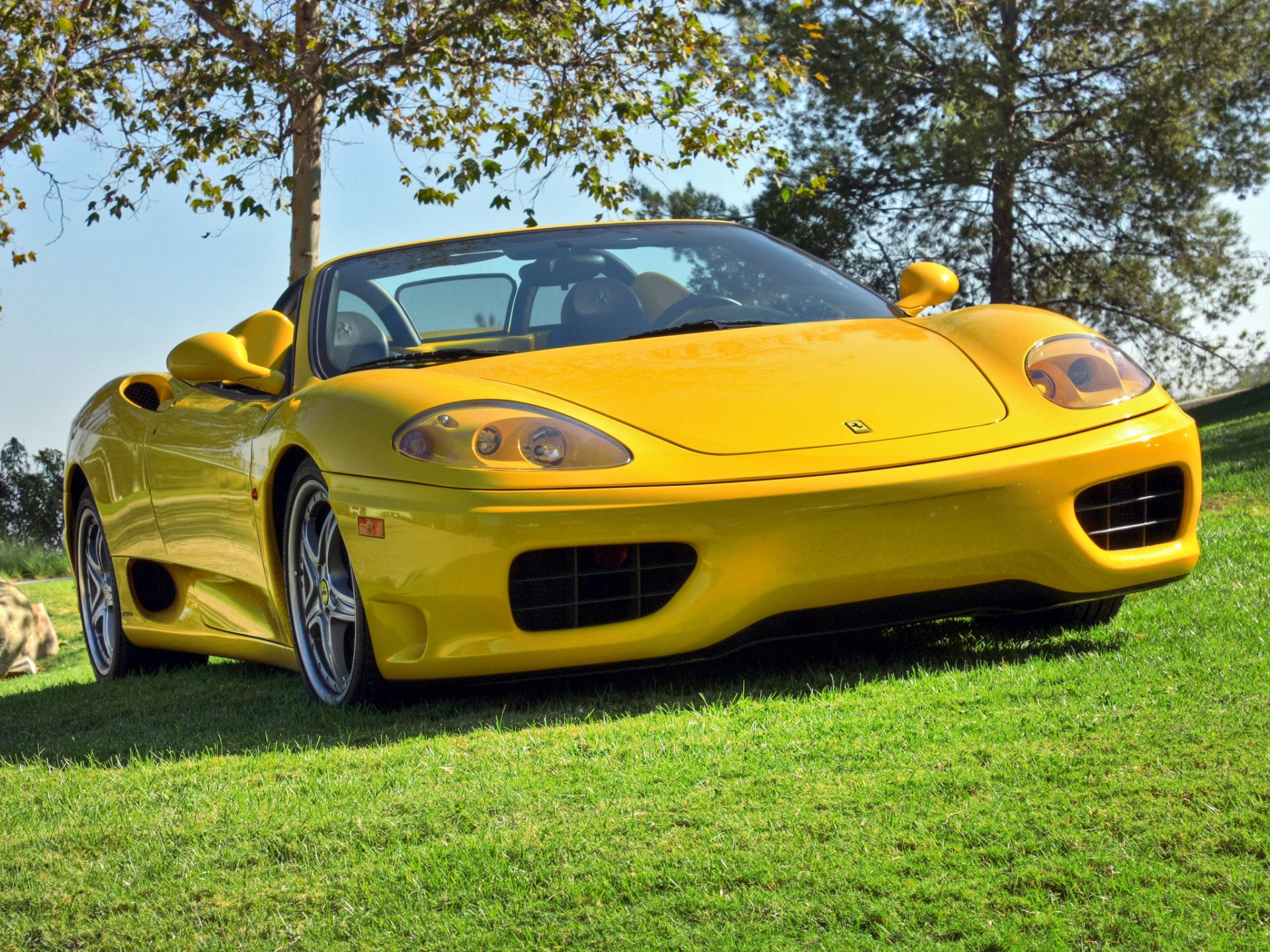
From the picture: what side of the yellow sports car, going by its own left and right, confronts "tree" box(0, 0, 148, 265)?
back

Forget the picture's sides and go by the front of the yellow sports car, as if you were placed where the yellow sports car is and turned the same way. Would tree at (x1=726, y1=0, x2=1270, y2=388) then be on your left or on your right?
on your left

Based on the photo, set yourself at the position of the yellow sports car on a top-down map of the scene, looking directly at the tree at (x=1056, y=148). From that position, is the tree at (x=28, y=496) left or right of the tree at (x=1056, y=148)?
left

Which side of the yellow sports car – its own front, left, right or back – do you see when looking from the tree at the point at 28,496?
back

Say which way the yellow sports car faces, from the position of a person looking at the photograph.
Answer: facing the viewer and to the right of the viewer
